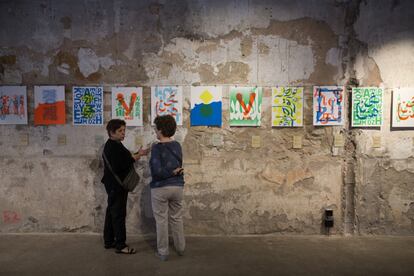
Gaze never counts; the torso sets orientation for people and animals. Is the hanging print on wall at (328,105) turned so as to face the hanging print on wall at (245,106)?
no

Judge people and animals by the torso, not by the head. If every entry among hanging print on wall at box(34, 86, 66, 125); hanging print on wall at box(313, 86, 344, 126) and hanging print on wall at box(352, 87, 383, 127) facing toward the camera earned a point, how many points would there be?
3

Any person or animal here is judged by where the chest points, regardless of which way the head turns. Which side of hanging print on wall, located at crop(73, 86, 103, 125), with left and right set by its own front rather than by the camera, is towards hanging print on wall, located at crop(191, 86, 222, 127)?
left

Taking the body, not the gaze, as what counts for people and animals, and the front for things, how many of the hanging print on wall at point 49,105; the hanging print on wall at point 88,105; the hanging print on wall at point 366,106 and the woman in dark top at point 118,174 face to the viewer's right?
1

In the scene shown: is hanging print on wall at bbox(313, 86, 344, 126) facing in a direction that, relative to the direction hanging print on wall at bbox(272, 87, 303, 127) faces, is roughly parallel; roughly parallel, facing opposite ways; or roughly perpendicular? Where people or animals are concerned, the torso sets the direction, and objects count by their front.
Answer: roughly parallel

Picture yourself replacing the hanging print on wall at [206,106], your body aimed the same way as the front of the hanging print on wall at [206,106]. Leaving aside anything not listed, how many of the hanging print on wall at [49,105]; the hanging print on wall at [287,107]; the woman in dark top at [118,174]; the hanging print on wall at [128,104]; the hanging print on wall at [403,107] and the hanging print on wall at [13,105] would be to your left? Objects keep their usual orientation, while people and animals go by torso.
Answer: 2

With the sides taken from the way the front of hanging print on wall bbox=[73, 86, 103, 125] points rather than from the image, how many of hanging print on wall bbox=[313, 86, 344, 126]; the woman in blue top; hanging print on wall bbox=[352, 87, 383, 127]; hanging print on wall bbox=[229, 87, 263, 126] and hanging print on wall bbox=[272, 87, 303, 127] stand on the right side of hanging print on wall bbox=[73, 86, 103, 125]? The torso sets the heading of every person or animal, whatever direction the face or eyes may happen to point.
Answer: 0

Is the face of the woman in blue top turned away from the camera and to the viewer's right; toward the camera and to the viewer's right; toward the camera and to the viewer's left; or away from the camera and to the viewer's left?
away from the camera and to the viewer's left

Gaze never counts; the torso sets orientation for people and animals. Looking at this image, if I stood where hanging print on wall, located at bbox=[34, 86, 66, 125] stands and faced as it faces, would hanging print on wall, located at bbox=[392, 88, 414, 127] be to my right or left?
on my left

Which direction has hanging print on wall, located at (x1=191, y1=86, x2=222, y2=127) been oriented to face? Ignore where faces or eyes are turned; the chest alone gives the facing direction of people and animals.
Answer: toward the camera

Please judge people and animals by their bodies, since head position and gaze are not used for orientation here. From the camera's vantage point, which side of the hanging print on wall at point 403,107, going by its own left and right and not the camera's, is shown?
front

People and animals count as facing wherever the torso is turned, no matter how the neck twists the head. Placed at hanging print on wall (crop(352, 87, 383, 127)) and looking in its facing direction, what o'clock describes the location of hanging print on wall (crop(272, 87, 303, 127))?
hanging print on wall (crop(272, 87, 303, 127)) is roughly at 2 o'clock from hanging print on wall (crop(352, 87, 383, 127)).

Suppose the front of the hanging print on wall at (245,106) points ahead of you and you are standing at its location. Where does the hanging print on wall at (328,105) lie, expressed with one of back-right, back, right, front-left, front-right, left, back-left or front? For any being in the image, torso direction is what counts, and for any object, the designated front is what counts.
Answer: left

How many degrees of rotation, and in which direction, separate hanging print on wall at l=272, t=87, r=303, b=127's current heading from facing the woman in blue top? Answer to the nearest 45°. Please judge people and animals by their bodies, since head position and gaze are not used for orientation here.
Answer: approximately 45° to its right

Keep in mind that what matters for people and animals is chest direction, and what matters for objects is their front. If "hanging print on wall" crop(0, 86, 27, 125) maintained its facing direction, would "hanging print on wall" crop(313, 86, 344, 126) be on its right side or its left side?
on its left

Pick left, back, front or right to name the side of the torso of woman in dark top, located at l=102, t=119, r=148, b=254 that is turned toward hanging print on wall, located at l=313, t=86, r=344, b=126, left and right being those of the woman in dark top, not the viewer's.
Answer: front

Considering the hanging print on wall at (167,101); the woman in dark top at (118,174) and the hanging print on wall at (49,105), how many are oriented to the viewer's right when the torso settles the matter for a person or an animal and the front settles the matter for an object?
1

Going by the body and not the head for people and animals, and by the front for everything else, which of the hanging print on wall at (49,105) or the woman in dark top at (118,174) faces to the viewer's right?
the woman in dark top

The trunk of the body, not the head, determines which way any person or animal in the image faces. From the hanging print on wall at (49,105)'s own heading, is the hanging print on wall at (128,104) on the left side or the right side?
on its left

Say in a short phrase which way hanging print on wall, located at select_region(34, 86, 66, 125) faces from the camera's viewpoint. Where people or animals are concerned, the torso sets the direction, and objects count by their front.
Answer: facing the viewer

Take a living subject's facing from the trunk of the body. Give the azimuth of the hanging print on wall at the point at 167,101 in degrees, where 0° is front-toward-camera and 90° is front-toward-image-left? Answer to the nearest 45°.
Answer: approximately 0°

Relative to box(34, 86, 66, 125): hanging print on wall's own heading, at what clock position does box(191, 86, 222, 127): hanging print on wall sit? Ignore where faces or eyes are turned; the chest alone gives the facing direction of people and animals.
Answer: box(191, 86, 222, 127): hanging print on wall is roughly at 10 o'clock from box(34, 86, 66, 125): hanging print on wall.
